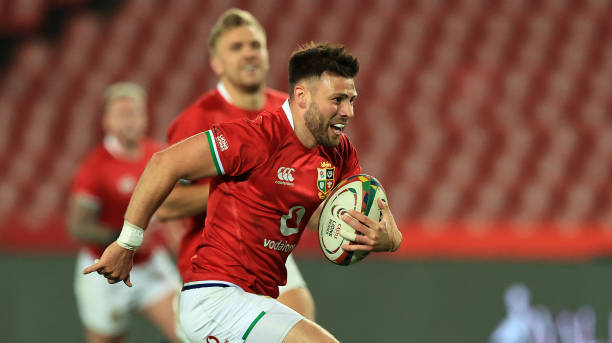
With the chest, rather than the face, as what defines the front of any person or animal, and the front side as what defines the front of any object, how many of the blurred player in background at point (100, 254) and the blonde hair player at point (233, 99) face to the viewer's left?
0

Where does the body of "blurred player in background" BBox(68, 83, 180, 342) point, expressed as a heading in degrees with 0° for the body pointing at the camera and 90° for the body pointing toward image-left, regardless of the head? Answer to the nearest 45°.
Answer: approximately 315°

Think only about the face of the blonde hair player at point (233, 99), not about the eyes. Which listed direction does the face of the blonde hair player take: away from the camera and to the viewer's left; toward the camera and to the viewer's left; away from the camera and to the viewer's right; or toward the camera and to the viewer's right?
toward the camera and to the viewer's right

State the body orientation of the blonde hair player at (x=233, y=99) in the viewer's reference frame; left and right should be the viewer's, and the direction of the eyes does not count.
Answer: facing the viewer and to the right of the viewer

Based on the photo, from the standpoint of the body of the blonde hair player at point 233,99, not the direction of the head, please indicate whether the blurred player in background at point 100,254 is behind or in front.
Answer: behind

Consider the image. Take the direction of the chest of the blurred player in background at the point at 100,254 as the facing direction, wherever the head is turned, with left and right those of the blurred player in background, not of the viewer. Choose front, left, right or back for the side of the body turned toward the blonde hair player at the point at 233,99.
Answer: front
